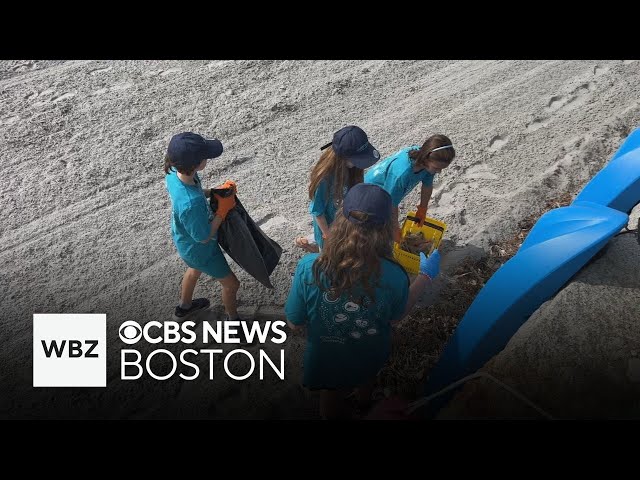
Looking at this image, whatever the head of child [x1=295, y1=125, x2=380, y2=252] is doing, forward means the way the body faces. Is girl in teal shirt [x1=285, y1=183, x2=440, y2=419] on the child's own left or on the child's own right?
on the child's own right

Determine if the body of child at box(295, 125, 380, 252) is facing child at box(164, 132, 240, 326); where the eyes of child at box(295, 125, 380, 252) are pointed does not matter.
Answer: no

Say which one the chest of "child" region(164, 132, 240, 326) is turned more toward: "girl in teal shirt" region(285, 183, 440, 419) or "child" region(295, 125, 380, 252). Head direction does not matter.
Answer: the child

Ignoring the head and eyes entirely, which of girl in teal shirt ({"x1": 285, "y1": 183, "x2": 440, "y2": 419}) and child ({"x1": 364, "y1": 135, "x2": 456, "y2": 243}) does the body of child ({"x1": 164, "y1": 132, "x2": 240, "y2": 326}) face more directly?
the child

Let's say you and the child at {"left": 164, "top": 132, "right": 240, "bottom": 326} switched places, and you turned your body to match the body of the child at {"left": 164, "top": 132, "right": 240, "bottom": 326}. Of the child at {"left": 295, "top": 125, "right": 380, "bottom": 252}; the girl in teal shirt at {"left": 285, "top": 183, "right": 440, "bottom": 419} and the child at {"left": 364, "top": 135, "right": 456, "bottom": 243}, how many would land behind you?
0

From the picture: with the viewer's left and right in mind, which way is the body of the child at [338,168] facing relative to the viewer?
facing the viewer and to the right of the viewer

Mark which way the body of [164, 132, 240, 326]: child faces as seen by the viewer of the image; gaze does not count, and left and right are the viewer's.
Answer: facing to the right of the viewer

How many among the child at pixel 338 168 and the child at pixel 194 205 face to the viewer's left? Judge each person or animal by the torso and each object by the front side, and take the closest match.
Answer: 0

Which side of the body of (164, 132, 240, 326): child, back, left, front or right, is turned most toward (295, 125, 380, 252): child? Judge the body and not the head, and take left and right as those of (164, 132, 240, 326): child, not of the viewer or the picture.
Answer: front

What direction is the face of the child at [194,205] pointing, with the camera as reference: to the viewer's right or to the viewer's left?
to the viewer's right
